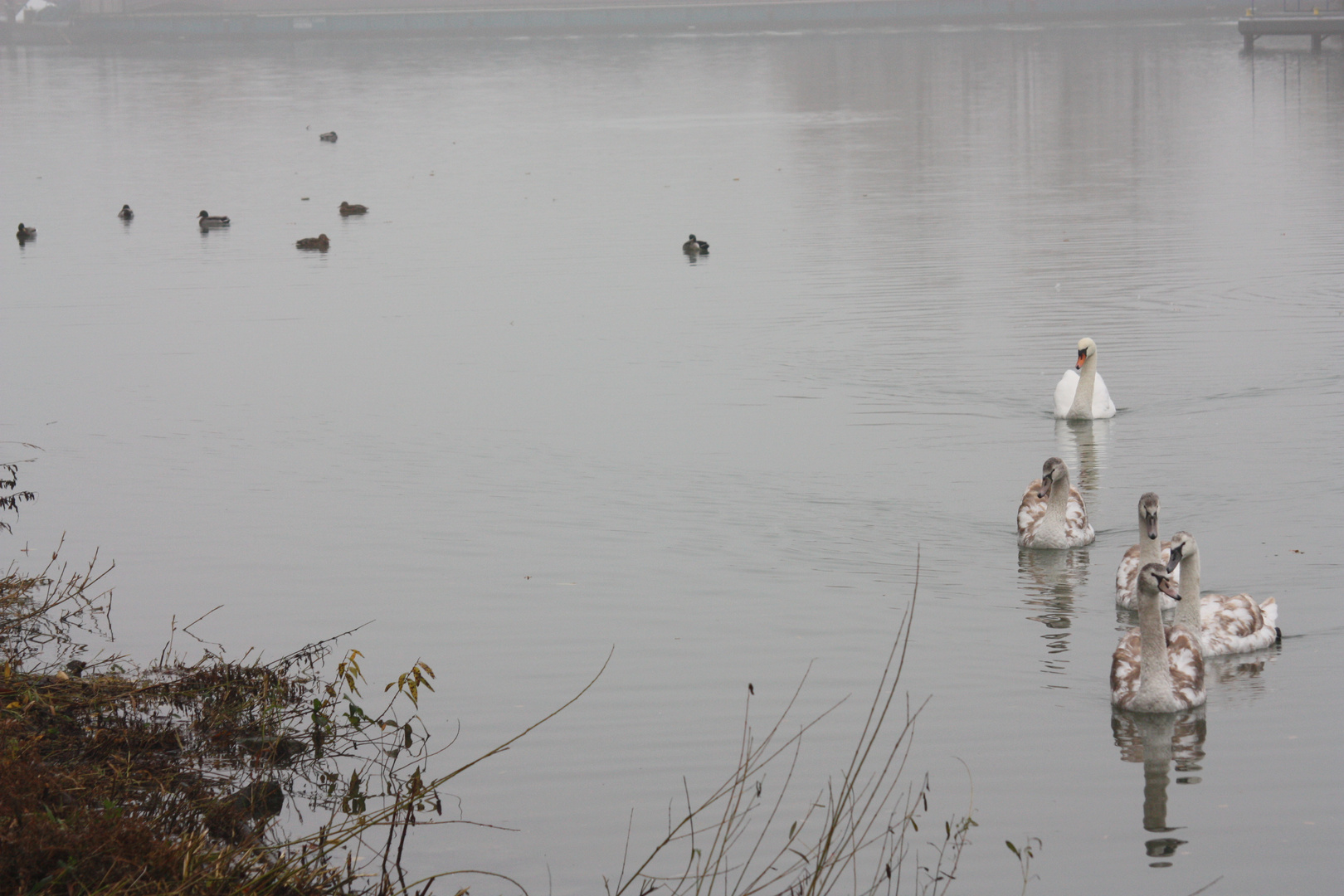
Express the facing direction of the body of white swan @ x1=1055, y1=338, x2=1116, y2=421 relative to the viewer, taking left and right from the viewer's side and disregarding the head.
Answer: facing the viewer
